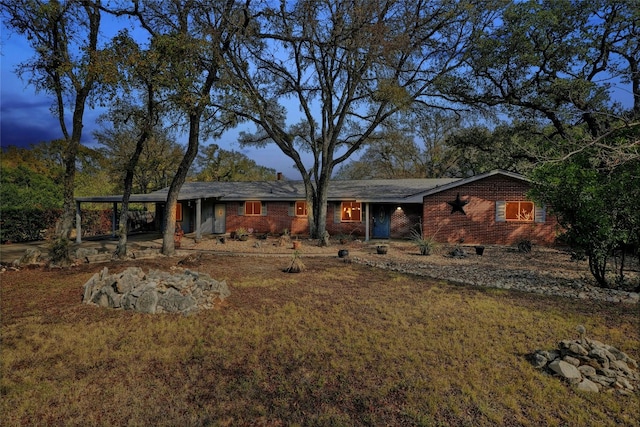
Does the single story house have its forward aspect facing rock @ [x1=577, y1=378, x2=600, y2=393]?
yes

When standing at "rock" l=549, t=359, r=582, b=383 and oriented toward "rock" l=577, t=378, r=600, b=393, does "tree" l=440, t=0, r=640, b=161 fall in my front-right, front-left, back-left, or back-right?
back-left

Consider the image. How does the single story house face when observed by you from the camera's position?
facing the viewer

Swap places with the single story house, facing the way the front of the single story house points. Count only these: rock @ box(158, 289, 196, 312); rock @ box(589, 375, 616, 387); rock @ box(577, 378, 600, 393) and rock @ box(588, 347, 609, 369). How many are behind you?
0

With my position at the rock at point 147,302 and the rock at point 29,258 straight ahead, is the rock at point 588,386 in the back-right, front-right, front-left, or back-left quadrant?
back-right

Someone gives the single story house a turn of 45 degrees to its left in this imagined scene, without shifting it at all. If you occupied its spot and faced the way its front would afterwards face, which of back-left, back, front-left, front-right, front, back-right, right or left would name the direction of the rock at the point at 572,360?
front-right

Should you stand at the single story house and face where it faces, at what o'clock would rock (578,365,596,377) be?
The rock is roughly at 12 o'clock from the single story house.

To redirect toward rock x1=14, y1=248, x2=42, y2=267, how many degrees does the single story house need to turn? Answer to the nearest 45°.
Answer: approximately 45° to its right

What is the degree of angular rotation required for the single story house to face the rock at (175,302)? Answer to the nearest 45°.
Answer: approximately 45° to its right

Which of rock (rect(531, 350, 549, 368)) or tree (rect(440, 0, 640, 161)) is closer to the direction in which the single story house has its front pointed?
the rock

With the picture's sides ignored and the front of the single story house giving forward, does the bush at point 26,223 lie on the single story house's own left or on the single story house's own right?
on the single story house's own right

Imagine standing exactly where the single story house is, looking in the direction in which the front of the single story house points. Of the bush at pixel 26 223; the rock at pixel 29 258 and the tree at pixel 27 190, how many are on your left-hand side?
0

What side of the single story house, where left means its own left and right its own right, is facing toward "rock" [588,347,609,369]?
front

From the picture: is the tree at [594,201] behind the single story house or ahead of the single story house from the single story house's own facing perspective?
ahead

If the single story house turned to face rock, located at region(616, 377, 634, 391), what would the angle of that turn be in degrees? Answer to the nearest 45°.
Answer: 0° — it already faces it

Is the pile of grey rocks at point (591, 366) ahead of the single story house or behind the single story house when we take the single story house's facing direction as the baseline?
ahead

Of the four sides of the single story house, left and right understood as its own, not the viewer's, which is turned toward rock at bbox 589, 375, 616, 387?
front

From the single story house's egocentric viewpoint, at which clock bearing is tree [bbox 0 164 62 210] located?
The tree is roughly at 3 o'clock from the single story house.

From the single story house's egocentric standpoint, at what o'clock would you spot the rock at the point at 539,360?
The rock is roughly at 12 o'clock from the single story house.
